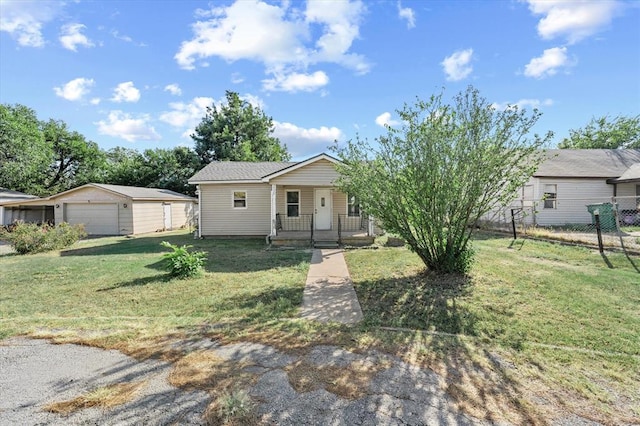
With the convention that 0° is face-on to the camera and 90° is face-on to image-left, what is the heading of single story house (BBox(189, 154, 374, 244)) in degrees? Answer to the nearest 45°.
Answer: approximately 0°

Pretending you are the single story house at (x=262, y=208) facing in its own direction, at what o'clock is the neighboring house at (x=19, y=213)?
The neighboring house is roughly at 4 o'clock from the single story house.

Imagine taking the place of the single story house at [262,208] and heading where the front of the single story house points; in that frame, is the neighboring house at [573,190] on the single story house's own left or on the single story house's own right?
on the single story house's own left

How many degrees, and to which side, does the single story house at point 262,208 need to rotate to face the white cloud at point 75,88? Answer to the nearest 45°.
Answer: approximately 135° to its right

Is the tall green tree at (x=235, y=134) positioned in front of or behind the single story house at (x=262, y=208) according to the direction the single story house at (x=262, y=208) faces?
behind
